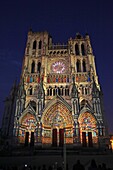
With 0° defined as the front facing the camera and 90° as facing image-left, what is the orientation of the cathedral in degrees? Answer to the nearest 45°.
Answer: approximately 0°
